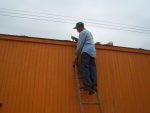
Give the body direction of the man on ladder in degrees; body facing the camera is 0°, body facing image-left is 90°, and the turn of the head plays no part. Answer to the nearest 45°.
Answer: approximately 135°
